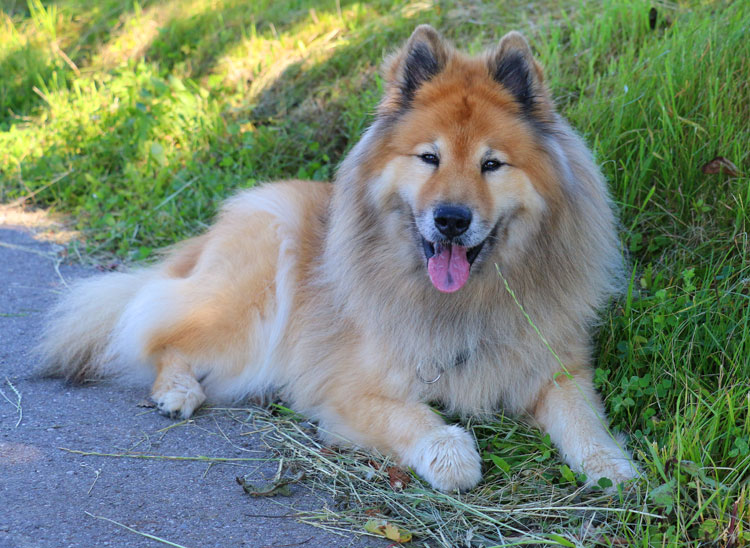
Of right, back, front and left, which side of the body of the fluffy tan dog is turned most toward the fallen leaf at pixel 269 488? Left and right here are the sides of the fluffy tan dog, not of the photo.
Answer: right

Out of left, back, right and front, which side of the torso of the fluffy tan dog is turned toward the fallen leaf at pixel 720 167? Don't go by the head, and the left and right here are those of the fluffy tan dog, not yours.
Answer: left

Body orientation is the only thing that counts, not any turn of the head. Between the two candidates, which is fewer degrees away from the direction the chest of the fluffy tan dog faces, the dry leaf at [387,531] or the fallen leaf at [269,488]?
the dry leaf

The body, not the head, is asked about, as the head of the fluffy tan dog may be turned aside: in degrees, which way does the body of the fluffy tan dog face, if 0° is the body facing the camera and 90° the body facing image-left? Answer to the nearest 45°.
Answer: approximately 315°
